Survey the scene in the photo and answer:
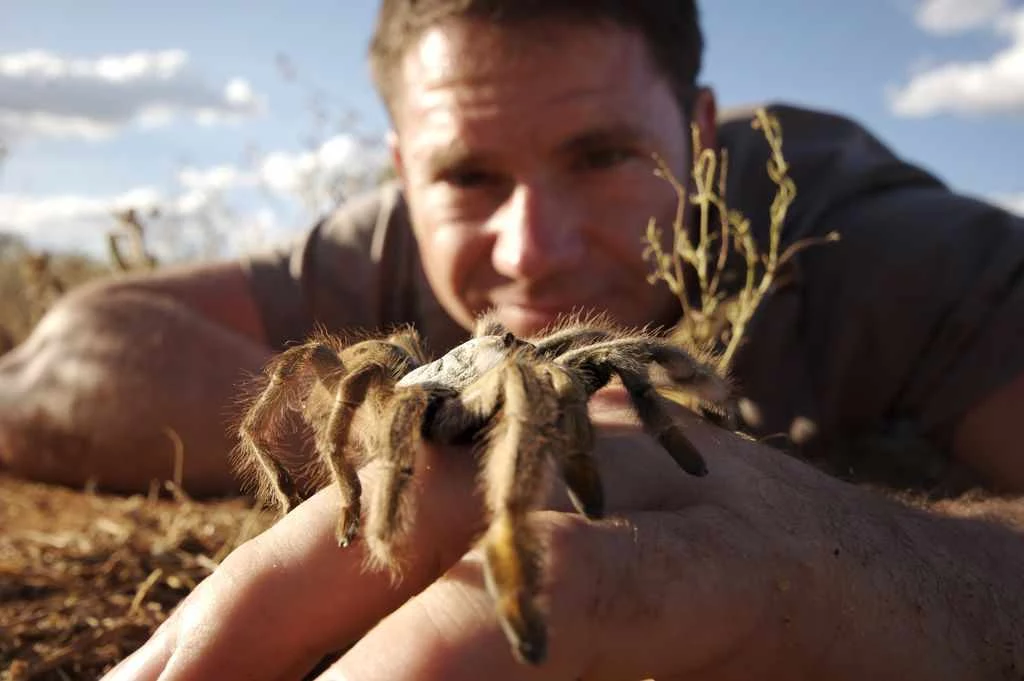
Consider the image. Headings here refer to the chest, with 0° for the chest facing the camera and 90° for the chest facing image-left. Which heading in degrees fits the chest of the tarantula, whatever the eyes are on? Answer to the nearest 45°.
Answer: approximately 45°
